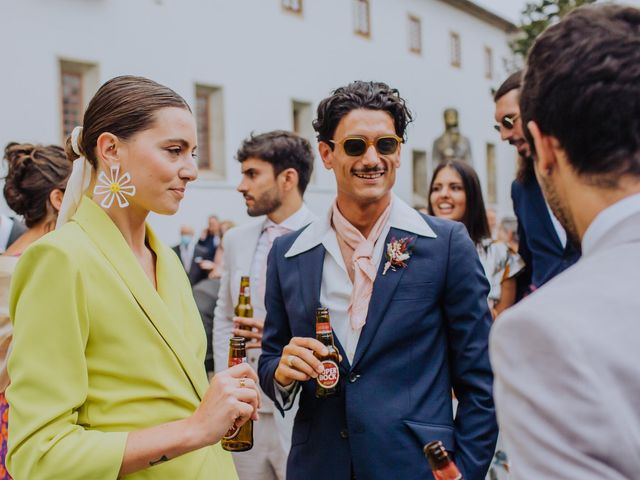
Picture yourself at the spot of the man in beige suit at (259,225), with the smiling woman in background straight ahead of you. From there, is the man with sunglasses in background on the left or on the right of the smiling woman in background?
right

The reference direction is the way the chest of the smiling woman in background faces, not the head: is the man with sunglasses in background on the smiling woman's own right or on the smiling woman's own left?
on the smiling woman's own left

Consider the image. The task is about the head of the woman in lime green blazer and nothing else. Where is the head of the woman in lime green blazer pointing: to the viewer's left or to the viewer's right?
to the viewer's right

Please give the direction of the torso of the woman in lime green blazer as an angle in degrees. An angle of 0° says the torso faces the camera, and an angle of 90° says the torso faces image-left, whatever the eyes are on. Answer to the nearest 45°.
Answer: approximately 315°

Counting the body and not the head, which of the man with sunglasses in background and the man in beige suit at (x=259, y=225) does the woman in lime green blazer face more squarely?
the man with sunglasses in background

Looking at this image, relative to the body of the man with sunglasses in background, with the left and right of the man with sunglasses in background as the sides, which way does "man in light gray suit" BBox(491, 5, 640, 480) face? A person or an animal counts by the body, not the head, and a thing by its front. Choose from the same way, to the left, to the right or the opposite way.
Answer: to the right

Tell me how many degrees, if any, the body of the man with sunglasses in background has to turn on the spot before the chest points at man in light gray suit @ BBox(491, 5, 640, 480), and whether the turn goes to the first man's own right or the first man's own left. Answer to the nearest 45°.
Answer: approximately 45° to the first man's own left

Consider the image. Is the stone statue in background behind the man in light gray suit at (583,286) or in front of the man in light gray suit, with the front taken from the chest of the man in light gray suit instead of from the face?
in front
